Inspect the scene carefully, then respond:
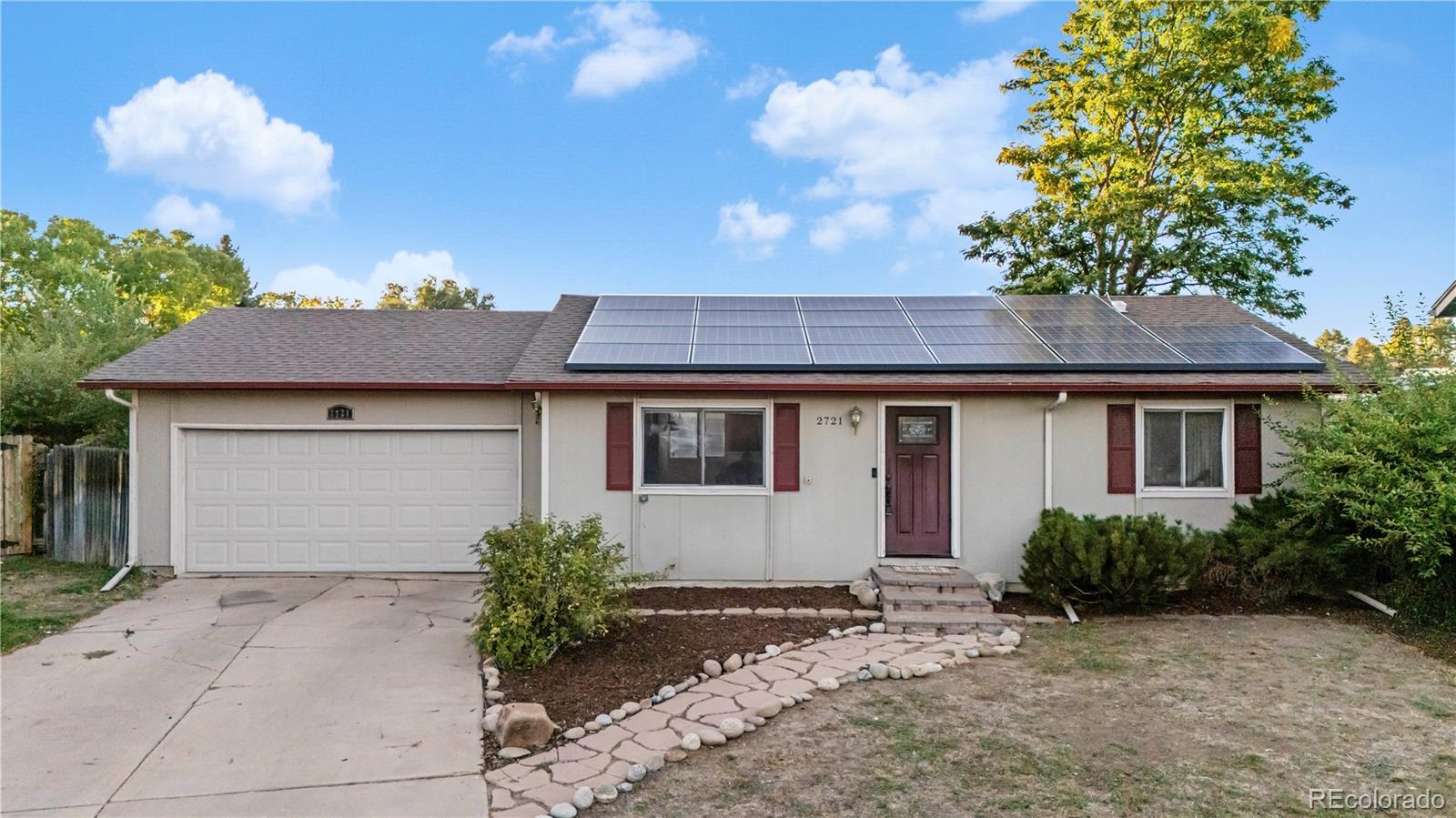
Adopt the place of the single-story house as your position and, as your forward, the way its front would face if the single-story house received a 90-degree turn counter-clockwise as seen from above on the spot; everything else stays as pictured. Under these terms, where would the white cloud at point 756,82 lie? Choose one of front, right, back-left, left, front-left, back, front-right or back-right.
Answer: left

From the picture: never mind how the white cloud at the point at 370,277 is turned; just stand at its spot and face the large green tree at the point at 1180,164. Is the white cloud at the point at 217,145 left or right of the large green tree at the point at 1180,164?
right

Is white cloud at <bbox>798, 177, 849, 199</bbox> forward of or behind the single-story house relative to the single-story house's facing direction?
behind

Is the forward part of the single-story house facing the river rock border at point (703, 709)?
yes

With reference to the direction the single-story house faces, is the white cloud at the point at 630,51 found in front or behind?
behind

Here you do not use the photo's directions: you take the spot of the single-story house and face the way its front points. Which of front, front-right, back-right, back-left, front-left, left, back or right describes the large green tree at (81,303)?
back-right

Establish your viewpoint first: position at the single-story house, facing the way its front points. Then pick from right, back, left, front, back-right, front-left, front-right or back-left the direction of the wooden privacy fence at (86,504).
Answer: right

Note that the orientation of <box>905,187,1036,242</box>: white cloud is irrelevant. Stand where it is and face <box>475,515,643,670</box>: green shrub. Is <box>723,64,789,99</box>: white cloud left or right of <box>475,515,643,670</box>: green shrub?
right

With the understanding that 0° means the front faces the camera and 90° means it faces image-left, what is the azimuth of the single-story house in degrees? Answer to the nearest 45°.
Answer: approximately 0°

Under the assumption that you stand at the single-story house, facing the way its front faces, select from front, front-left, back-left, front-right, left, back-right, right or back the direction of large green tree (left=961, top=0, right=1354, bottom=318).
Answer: back-left

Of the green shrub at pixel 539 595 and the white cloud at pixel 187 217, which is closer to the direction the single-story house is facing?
the green shrub
